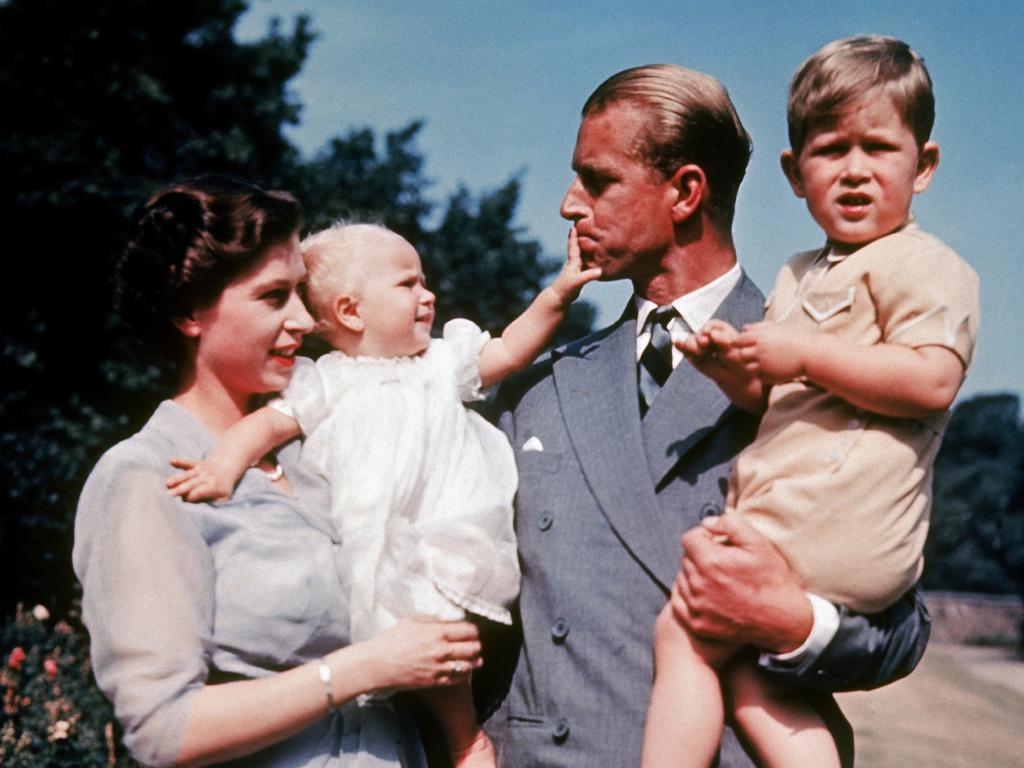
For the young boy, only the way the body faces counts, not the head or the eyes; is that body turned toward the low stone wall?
no

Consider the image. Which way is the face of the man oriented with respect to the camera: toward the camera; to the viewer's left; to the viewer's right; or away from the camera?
to the viewer's left

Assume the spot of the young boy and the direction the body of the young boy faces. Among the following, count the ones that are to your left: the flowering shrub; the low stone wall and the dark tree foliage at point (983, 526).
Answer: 0

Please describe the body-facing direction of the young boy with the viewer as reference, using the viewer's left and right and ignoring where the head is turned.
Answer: facing the viewer and to the left of the viewer

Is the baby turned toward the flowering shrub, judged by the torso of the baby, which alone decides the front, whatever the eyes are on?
no

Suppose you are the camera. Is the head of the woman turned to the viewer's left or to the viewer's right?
to the viewer's right

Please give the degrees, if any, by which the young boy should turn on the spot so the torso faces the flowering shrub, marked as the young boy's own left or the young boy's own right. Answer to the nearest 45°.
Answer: approximately 90° to the young boy's own right

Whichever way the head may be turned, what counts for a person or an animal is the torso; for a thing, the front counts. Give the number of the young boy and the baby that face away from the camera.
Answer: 0

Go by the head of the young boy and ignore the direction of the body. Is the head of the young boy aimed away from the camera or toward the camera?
toward the camera

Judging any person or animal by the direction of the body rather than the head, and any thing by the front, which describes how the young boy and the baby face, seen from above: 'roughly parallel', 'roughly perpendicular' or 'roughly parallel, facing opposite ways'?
roughly perpendicular

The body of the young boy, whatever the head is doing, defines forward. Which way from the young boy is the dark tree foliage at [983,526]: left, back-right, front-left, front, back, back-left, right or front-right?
back-right

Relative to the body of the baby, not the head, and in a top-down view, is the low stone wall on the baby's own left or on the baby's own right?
on the baby's own left

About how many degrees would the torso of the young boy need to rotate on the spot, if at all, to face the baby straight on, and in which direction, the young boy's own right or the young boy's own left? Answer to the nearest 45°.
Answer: approximately 45° to the young boy's own right
